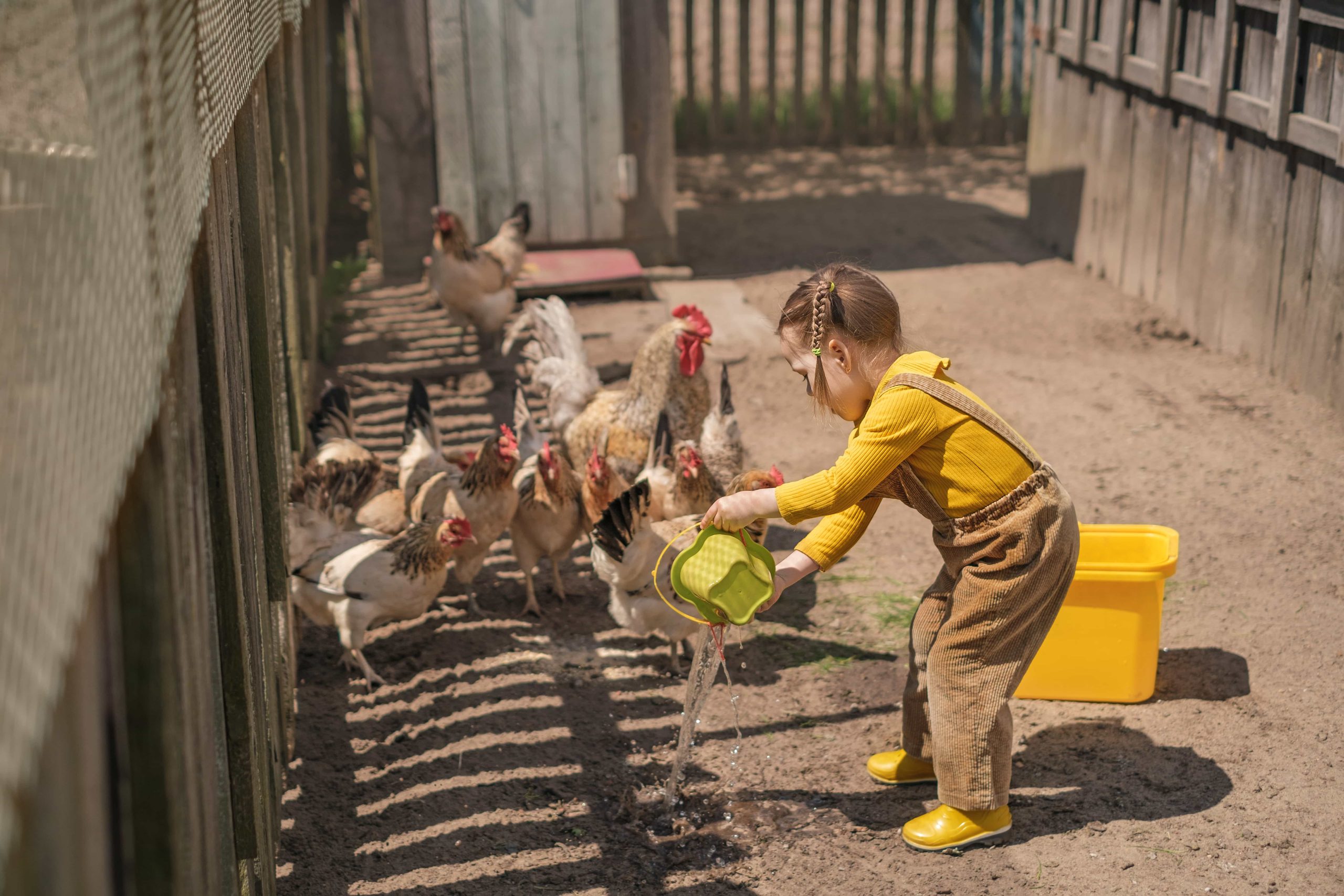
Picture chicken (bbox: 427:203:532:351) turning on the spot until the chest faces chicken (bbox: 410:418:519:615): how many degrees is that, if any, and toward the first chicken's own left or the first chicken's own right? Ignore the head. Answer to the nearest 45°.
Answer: approximately 45° to the first chicken's own left

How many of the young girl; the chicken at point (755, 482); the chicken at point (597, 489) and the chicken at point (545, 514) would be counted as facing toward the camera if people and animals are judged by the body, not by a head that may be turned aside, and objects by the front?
2

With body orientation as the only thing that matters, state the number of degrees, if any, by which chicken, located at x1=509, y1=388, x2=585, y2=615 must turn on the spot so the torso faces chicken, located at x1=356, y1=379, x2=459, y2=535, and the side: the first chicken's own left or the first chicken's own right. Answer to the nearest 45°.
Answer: approximately 135° to the first chicken's own right

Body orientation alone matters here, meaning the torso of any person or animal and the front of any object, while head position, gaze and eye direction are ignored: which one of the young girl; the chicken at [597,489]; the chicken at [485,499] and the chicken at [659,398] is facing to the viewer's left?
the young girl

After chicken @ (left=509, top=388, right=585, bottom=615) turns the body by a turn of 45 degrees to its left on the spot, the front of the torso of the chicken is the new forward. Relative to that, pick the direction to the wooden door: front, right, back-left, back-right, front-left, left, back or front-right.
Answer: back-left

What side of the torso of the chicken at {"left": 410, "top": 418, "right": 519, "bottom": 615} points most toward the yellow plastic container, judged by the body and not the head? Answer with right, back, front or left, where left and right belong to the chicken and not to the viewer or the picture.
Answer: front

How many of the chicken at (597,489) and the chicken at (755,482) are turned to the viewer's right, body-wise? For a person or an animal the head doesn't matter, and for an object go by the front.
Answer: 1

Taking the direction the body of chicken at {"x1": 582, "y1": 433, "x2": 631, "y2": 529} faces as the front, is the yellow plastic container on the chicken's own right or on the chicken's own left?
on the chicken's own left

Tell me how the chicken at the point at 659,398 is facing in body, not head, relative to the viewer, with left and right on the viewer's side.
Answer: facing the viewer and to the right of the viewer

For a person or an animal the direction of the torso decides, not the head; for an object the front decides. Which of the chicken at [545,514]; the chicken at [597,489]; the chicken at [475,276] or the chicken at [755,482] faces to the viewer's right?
the chicken at [755,482]

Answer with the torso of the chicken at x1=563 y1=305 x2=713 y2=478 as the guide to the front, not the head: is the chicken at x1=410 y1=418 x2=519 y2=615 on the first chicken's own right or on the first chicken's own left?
on the first chicken's own right

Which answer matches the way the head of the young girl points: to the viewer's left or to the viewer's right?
to the viewer's left

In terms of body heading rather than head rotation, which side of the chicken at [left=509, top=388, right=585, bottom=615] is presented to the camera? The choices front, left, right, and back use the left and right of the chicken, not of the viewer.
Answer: front

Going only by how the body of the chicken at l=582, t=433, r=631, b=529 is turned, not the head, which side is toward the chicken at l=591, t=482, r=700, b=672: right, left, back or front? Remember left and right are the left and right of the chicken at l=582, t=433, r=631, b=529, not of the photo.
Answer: front

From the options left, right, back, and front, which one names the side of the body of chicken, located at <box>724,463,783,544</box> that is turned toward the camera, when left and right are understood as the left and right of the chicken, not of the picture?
right

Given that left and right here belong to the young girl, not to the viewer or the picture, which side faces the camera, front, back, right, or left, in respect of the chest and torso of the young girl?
left

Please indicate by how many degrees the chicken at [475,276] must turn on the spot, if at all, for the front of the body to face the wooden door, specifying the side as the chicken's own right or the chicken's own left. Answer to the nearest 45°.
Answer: approximately 135° to the chicken's own right

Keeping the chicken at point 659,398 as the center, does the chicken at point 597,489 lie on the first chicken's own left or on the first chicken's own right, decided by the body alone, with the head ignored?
on the first chicken's own right
